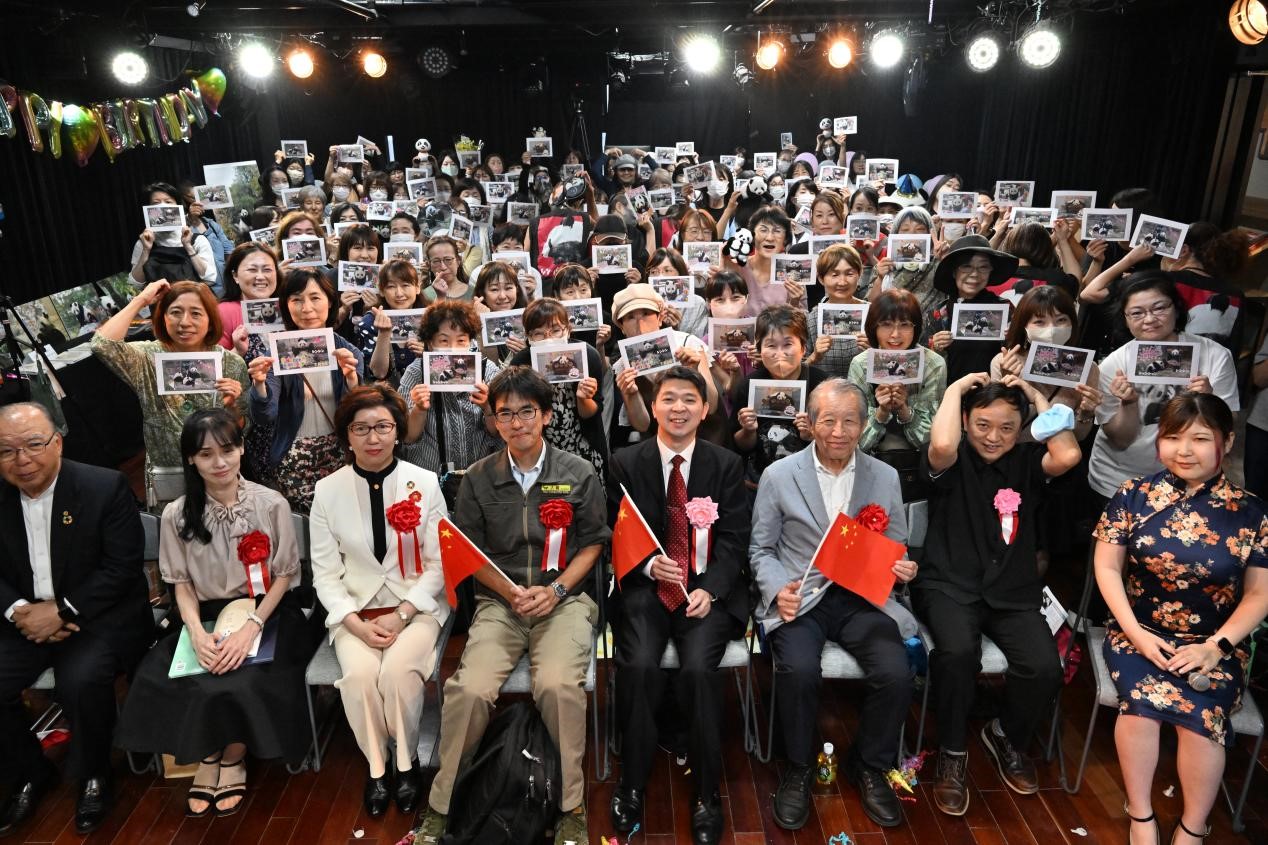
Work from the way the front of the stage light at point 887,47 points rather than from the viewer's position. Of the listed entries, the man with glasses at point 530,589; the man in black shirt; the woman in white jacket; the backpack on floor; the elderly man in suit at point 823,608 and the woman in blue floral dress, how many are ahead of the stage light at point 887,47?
6

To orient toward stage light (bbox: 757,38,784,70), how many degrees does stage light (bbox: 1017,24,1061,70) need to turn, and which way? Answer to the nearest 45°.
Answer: approximately 135° to its right

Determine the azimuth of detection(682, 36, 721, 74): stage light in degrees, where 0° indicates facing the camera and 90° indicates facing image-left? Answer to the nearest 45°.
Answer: approximately 0°

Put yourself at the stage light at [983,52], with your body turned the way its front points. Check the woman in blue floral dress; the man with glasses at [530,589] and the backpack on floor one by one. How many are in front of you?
3

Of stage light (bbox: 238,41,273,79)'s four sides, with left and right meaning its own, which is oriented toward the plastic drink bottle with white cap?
front

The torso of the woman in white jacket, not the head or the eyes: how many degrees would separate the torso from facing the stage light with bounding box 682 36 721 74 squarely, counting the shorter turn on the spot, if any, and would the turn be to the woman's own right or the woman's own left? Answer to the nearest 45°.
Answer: approximately 135° to the woman's own left

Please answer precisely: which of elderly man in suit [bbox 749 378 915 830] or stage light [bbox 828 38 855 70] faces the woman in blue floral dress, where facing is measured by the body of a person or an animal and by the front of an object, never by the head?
the stage light

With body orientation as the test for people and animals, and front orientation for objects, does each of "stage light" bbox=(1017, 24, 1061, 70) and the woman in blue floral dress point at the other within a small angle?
no

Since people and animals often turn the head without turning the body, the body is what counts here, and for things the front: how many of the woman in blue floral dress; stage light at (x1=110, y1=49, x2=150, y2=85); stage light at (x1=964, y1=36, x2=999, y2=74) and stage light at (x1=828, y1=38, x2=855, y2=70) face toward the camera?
4

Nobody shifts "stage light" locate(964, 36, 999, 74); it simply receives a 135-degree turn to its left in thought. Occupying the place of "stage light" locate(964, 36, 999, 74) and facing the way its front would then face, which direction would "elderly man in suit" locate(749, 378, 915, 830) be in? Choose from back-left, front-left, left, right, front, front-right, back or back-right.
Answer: back-right

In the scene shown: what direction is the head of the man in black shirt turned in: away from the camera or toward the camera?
toward the camera

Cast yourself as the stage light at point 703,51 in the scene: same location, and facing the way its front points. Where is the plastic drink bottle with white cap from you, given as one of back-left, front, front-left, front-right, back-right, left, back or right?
front

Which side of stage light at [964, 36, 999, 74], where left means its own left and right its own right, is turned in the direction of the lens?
front

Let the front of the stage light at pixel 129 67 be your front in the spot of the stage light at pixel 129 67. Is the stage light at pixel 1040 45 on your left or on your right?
on your left

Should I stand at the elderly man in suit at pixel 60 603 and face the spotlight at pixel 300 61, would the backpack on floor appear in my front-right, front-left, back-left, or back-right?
back-right

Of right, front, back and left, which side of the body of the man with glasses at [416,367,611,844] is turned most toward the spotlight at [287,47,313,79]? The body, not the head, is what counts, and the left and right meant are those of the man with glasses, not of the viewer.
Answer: back

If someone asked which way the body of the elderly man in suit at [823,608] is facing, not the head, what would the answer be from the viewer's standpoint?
toward the camera

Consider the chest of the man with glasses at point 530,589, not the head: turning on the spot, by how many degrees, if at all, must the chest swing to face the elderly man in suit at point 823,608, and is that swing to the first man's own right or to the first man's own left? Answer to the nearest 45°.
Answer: approximately 90° to the first man's own left
